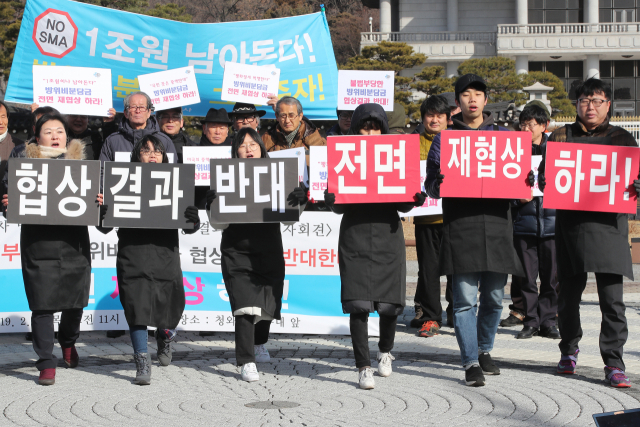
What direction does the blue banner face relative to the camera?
toward the camera

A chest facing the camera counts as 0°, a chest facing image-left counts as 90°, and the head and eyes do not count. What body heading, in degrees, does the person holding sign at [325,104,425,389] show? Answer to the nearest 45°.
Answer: approximately 0°

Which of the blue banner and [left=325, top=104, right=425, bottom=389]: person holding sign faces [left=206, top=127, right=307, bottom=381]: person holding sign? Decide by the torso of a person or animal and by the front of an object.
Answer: the blue banner

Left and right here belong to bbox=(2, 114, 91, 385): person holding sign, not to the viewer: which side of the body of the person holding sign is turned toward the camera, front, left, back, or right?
front

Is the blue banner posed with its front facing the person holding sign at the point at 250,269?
yes

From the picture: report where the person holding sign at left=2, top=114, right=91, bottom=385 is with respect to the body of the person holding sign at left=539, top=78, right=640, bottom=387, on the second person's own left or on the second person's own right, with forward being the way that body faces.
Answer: on the second person's own right

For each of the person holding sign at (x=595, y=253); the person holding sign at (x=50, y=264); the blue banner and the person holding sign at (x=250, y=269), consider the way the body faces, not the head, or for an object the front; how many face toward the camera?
4

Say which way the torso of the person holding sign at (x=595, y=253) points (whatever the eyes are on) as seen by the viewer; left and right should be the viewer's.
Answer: facing the viewer

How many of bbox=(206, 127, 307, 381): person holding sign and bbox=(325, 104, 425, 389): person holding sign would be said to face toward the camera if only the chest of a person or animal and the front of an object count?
2

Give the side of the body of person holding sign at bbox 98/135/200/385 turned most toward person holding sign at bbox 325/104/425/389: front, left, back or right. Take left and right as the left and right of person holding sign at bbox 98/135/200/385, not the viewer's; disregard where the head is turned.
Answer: left

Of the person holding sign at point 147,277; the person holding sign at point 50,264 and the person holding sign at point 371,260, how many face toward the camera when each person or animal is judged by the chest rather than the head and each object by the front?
3

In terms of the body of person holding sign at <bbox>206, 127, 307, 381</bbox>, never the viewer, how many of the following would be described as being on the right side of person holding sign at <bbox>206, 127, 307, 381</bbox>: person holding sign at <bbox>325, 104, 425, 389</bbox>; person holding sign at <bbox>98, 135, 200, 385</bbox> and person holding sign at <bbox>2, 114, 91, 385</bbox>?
2

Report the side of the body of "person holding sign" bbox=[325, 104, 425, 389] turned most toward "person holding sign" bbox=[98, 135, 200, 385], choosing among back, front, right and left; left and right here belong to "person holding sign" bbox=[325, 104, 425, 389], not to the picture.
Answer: right
